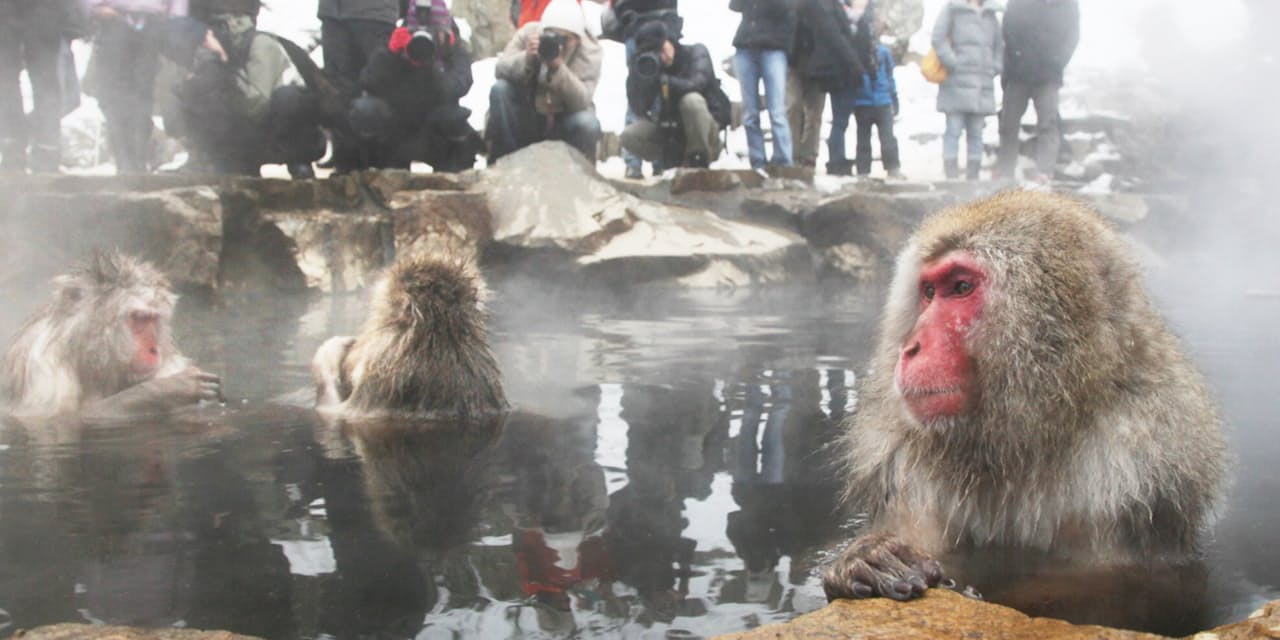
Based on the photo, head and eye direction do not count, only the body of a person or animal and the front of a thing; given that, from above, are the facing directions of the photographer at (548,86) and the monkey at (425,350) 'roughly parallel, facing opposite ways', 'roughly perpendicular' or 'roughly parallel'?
roughly parallel, facing opposite ways

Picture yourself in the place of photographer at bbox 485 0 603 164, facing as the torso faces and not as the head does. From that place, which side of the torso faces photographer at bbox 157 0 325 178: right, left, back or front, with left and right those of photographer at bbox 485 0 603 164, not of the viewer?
right

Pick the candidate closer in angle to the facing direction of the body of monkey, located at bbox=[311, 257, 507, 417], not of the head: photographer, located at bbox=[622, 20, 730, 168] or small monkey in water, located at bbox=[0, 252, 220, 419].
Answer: the photographer

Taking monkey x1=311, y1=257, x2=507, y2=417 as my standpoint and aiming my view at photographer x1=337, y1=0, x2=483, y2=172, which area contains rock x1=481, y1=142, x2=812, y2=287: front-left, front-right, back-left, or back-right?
front-right

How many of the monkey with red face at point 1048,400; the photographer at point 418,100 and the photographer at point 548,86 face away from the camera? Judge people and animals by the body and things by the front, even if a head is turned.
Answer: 0

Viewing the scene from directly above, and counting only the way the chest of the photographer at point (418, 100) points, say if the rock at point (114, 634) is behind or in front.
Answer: in front

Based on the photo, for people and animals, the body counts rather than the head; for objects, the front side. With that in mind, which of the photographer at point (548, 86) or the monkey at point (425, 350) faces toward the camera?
the photographer

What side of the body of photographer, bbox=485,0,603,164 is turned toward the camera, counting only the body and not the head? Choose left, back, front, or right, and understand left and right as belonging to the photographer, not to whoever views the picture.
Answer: front

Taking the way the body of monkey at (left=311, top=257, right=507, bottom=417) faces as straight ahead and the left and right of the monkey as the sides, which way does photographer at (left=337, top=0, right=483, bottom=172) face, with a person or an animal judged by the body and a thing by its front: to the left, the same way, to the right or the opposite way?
the opposite way

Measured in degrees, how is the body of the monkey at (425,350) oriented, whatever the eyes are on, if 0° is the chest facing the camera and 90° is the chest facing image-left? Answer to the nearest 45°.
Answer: approximately 180°

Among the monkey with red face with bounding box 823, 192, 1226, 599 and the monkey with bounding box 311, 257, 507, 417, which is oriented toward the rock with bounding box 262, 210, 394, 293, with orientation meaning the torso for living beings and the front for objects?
the monkey

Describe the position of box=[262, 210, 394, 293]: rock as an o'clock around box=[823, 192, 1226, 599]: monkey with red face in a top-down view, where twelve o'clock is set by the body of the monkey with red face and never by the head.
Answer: The rock is roughly at 3 o'clock from the monkey with red face.

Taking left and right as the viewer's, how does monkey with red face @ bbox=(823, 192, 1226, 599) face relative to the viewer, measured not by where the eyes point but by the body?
facing the viewer and to the left of the viewer

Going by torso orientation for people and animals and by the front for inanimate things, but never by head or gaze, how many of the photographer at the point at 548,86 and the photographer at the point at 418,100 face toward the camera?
2
